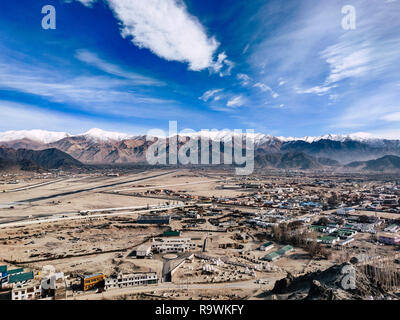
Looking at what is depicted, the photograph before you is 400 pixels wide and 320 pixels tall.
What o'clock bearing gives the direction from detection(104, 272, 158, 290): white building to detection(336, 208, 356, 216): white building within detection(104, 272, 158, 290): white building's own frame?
detection(336, 208, 356, 216): white building is roughly at 8 o'clock from detection(104, 272, 158, 290): white building.

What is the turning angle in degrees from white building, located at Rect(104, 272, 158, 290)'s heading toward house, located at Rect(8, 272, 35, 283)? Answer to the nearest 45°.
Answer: approximately 90° to its right

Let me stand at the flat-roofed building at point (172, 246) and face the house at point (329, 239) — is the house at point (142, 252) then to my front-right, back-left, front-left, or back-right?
back-right

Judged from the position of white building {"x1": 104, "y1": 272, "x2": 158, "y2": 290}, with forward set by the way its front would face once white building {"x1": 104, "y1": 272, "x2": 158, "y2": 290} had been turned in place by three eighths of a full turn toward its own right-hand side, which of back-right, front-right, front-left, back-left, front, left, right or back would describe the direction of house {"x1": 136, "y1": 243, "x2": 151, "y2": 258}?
front-right

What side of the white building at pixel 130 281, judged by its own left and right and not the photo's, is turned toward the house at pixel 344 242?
left

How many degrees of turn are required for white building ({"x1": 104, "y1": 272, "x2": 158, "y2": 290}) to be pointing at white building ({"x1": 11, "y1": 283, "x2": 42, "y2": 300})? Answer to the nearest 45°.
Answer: approximately 90° to its right

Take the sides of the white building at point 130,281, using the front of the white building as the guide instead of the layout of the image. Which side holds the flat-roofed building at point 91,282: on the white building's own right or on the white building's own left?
on the white building's own right

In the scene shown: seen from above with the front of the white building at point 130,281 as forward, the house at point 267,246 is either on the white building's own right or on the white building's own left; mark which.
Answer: on the white building's own left

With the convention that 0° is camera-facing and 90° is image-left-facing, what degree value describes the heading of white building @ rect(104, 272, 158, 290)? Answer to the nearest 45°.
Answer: approximately 0°

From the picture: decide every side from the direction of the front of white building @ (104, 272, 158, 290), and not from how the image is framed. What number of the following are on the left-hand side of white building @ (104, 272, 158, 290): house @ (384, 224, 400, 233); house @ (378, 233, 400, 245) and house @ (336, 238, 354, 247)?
3

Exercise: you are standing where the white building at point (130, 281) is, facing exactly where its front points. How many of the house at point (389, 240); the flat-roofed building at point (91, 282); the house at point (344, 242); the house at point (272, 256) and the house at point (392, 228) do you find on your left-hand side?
4

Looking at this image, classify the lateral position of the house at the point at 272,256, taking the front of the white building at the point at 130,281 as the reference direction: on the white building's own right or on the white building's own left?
on the white building's own left

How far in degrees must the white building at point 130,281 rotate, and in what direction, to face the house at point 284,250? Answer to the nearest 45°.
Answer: approximately 90° to its left

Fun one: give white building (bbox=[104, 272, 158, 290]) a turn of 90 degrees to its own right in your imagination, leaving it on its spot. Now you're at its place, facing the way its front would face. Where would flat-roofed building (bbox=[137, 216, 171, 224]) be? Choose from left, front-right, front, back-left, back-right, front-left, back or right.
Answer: right

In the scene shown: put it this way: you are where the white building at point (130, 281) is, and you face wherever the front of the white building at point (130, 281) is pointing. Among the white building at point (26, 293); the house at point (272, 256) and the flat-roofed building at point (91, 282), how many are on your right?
2
